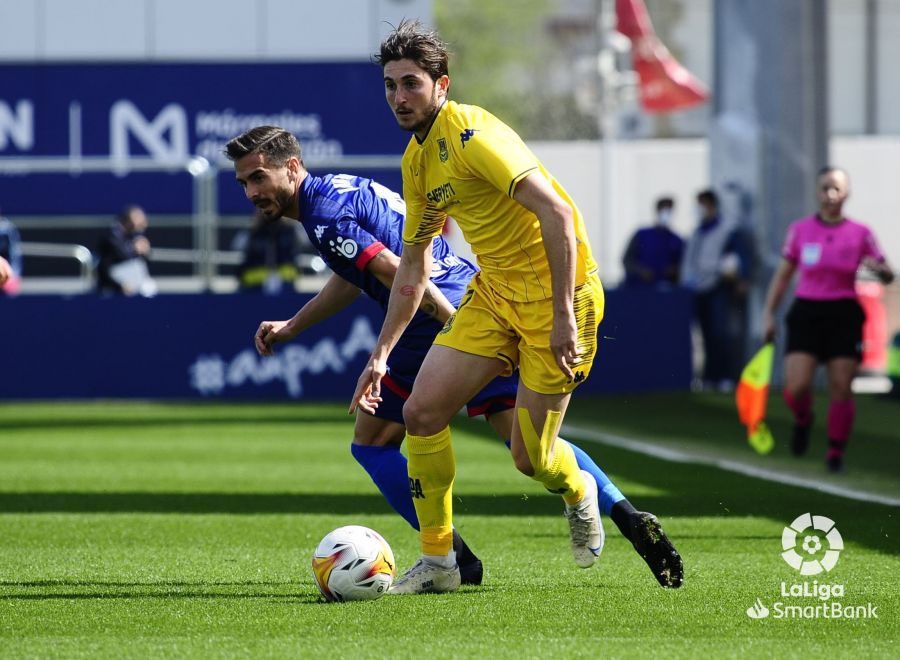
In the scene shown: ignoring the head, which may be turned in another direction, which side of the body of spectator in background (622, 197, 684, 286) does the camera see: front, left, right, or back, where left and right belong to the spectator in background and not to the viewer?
front

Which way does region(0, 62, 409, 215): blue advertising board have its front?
toward the camera

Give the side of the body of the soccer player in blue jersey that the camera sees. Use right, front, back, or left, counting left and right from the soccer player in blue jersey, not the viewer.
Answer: left

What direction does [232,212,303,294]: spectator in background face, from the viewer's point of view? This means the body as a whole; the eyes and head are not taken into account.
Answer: toward the camera

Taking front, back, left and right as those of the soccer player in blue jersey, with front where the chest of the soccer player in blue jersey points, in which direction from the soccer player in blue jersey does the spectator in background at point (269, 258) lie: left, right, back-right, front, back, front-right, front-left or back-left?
right

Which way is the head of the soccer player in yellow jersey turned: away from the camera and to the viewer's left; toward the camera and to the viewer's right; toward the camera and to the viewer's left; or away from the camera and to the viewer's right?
toward the camera and to the viewer's left

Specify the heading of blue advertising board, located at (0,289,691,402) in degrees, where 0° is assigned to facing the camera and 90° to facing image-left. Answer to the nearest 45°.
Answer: approximately 0°

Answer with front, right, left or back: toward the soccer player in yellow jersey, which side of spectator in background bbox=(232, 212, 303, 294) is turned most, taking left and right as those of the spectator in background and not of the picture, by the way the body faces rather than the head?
front

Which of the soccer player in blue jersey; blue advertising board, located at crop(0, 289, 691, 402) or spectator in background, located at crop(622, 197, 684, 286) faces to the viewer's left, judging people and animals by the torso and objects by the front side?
the soccer player in blue jersey

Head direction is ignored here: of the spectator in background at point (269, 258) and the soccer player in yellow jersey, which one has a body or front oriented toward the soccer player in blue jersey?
the spectator in background

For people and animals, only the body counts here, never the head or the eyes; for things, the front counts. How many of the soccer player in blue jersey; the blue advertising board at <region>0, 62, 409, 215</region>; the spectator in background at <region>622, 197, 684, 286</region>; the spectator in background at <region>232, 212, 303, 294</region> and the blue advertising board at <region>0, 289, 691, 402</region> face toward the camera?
4

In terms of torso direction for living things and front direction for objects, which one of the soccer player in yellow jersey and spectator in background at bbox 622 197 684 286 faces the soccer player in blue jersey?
the spectator in background
